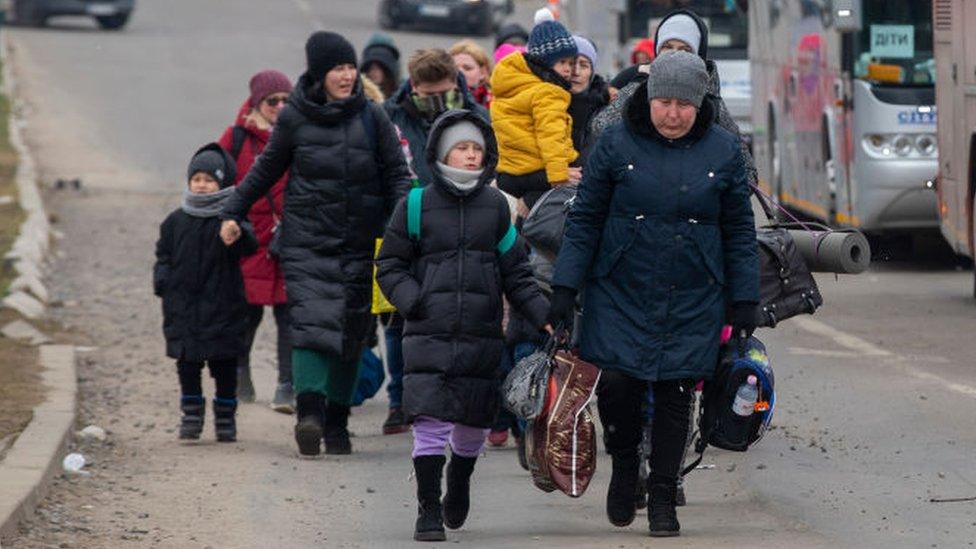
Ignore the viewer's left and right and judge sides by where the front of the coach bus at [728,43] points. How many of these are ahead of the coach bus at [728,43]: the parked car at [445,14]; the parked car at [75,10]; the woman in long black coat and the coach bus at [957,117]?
2

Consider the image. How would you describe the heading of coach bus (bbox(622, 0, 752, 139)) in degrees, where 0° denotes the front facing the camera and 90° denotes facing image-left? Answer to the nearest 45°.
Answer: approximately 0°

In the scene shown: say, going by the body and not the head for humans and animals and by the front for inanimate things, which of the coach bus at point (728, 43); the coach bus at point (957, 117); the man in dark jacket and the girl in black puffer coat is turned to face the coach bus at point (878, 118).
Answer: the coach bus at point (728, 43)

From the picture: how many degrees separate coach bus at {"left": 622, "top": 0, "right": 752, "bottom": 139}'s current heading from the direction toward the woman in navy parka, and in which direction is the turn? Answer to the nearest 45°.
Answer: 0° — it already faces them

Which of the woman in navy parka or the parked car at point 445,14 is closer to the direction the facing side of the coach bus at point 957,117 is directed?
the woman in navy parka

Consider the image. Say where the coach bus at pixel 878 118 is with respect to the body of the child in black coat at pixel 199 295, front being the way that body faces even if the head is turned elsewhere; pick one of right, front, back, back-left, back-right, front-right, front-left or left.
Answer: back-left

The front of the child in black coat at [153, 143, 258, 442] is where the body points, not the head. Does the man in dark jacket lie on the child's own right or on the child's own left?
on the child's own left

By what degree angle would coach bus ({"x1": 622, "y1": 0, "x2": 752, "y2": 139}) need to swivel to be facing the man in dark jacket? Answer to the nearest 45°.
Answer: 0° — it already faces them

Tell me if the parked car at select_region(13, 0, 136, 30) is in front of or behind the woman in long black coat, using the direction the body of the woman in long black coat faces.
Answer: behind

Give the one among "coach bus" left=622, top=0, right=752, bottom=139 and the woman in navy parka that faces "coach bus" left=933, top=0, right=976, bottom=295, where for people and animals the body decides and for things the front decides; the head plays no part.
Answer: "coach bus" left=622, top=0, right=752, bottom=139

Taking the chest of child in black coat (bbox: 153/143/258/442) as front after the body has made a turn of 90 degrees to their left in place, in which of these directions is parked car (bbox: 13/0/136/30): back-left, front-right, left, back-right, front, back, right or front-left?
left
